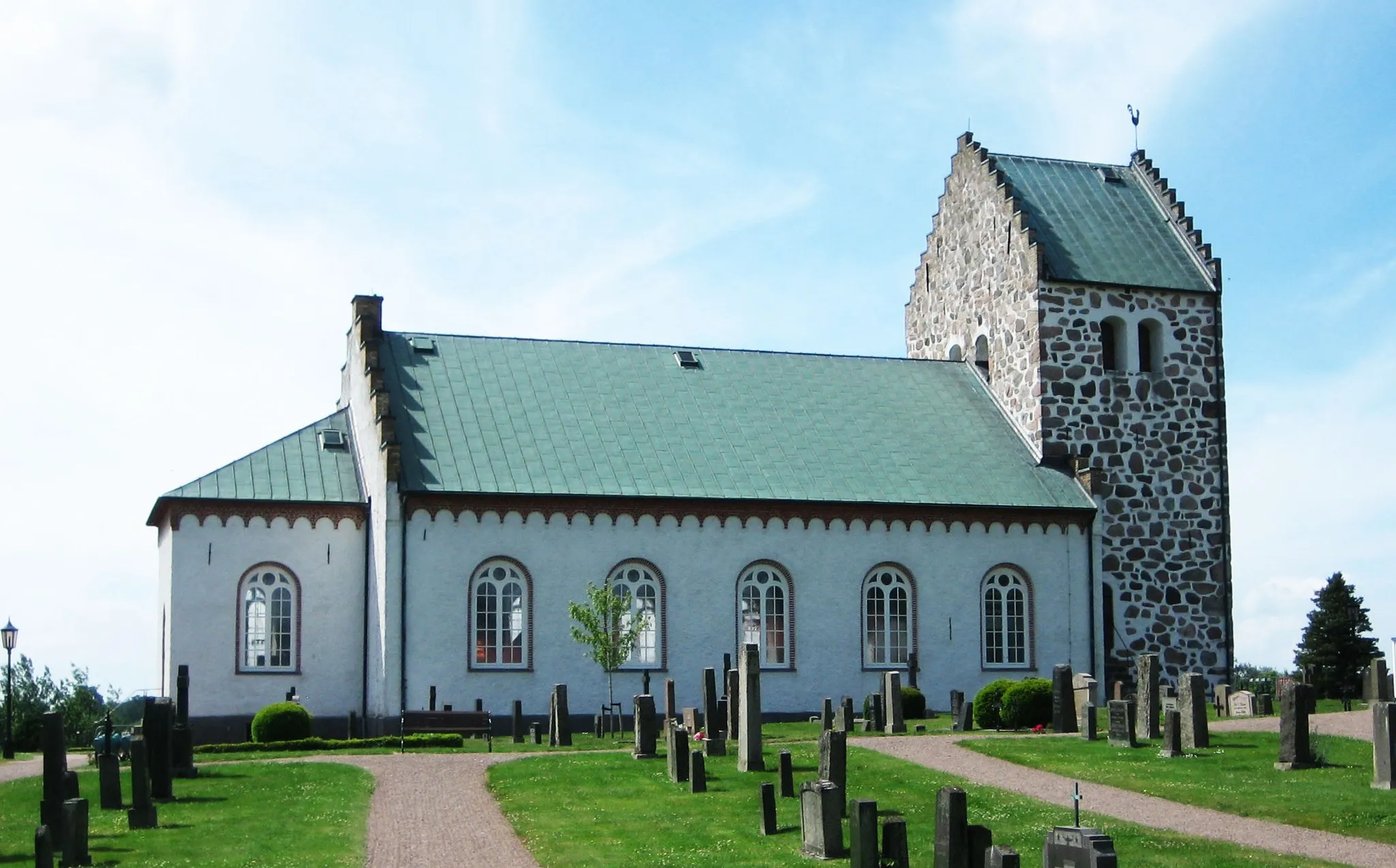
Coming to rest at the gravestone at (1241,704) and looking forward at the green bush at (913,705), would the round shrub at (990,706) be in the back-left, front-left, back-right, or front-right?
front-left

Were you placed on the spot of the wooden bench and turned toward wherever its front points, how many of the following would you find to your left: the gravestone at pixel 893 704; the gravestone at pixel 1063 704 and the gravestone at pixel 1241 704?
3

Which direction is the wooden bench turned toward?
toward the camera

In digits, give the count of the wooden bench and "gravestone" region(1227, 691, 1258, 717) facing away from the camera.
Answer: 0

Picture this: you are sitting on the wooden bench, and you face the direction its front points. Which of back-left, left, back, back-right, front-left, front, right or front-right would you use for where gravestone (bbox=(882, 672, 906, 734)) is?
left

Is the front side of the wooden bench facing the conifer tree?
no

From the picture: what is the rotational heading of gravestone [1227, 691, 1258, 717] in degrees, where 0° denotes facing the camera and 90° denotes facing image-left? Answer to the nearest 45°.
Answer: approximately 45°
